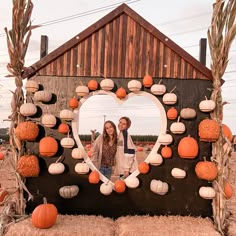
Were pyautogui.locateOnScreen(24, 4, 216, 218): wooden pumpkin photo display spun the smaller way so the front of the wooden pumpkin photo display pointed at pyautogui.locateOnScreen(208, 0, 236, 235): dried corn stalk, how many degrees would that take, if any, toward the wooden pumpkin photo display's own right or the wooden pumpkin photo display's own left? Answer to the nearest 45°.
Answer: approximately 90° to the wooden pumpkin photo display's own left

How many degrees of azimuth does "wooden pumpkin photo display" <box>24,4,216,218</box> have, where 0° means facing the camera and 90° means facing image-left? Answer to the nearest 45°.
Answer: approximately 0°
